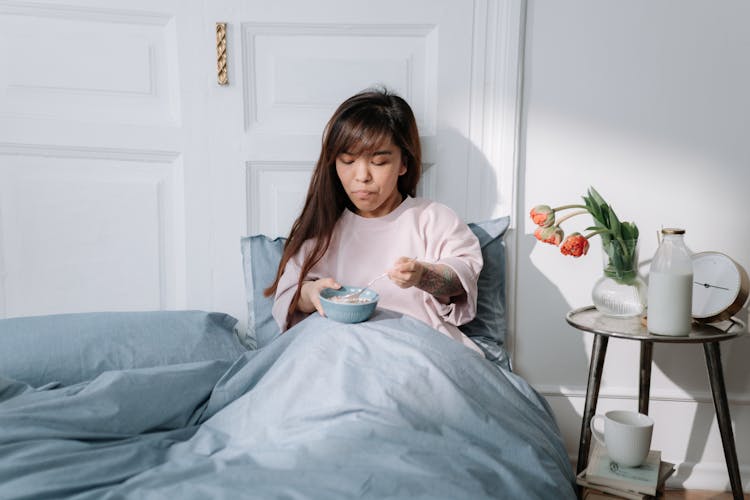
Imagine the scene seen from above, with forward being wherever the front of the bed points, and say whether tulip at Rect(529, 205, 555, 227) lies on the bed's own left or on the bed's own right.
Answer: on the bed's own left

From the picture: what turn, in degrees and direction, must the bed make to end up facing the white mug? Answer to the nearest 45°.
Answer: approximately 90° to its left

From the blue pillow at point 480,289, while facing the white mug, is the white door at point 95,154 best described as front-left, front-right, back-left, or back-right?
back-right

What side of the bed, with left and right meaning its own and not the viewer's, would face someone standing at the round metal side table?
left

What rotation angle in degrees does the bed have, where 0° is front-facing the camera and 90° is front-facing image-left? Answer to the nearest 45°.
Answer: approximately 0°
